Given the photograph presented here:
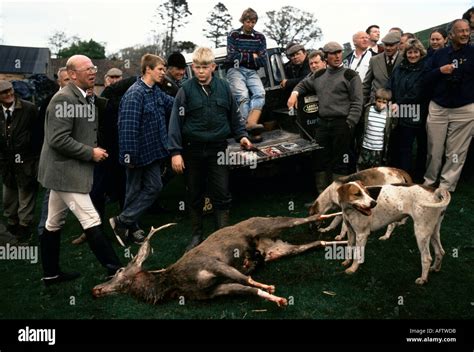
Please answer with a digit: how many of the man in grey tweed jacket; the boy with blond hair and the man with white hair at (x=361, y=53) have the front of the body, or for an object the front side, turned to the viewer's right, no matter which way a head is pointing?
1

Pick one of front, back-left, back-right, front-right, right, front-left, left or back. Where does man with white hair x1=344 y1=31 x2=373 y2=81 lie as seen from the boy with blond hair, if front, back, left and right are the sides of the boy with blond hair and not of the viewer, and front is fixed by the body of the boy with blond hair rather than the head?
back-left

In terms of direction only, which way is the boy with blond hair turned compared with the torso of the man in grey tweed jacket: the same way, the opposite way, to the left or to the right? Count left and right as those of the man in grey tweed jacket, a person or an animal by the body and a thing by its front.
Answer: to the right

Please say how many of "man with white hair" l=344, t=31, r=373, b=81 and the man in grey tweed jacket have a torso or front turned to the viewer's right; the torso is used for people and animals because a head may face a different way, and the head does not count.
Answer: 1

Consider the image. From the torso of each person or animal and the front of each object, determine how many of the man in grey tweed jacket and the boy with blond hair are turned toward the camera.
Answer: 1

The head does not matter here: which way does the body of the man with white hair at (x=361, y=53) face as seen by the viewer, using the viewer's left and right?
facing the viewer

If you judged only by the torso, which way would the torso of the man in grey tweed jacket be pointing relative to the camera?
to the viewer's right

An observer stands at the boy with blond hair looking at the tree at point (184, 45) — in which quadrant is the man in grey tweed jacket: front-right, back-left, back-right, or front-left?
back-left

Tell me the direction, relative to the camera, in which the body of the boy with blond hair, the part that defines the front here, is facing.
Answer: toward the camera

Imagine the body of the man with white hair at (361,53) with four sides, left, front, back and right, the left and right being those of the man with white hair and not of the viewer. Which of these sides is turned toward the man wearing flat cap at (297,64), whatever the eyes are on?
right
